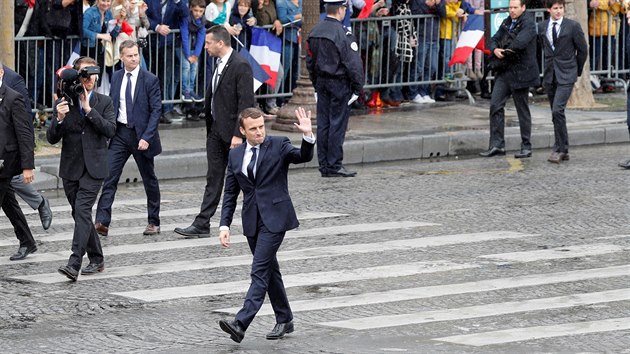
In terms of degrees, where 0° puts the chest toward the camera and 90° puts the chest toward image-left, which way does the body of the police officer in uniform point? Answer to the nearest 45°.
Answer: approximately 225°

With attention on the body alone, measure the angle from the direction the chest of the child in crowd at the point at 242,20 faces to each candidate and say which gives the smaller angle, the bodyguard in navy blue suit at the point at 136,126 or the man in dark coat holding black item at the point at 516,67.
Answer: the bodyguard in navy blue suit

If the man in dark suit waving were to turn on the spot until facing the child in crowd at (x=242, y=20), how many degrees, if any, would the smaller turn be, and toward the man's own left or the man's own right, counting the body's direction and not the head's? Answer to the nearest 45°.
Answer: approximately 135° to the man's own right

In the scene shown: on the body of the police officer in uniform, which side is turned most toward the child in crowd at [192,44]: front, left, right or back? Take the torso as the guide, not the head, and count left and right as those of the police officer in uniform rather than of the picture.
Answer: left

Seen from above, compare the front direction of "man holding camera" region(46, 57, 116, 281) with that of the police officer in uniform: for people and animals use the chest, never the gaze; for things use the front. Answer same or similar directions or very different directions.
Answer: very different directions

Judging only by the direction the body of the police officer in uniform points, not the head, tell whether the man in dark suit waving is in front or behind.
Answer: behind

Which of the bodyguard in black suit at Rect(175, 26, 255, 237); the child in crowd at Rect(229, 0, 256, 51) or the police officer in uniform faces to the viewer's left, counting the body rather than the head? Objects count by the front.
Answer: the bodyguard in black suit

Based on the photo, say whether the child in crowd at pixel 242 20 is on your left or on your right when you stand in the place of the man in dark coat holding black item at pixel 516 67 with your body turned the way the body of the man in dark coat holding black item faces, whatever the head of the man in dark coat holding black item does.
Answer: on your right
